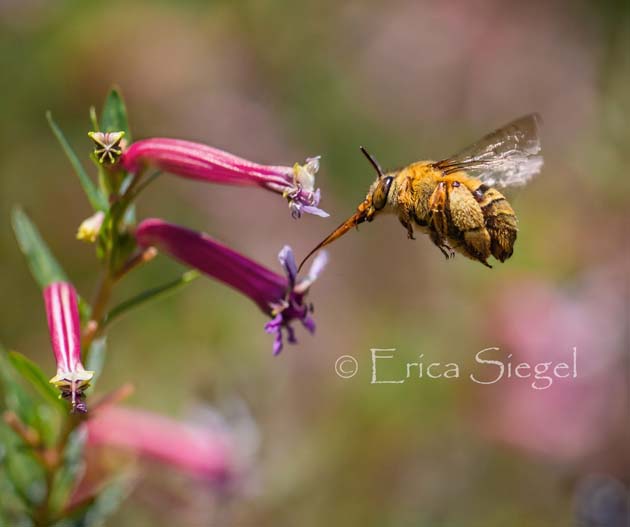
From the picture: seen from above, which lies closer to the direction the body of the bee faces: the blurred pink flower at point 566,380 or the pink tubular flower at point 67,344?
the pink tubular flower

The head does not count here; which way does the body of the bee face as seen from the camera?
to the viewer's left

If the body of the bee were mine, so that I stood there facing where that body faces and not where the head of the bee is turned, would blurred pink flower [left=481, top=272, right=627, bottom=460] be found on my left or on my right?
on my right

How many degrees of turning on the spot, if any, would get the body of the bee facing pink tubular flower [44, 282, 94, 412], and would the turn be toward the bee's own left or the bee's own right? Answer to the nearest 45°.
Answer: approximately 45° to the bee's own left

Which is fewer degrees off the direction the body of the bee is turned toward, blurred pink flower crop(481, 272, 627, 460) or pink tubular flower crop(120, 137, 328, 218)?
the pink tubular flower

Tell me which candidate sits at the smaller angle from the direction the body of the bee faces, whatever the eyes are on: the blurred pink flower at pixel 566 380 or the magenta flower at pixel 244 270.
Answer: the magenta flower

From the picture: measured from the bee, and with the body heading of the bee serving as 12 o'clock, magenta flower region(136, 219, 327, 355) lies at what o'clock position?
The magenta flower is roughly at 11 o'clock from the bee.

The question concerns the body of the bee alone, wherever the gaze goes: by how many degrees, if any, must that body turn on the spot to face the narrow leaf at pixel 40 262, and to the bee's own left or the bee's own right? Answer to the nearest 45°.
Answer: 0° — it already faces it
